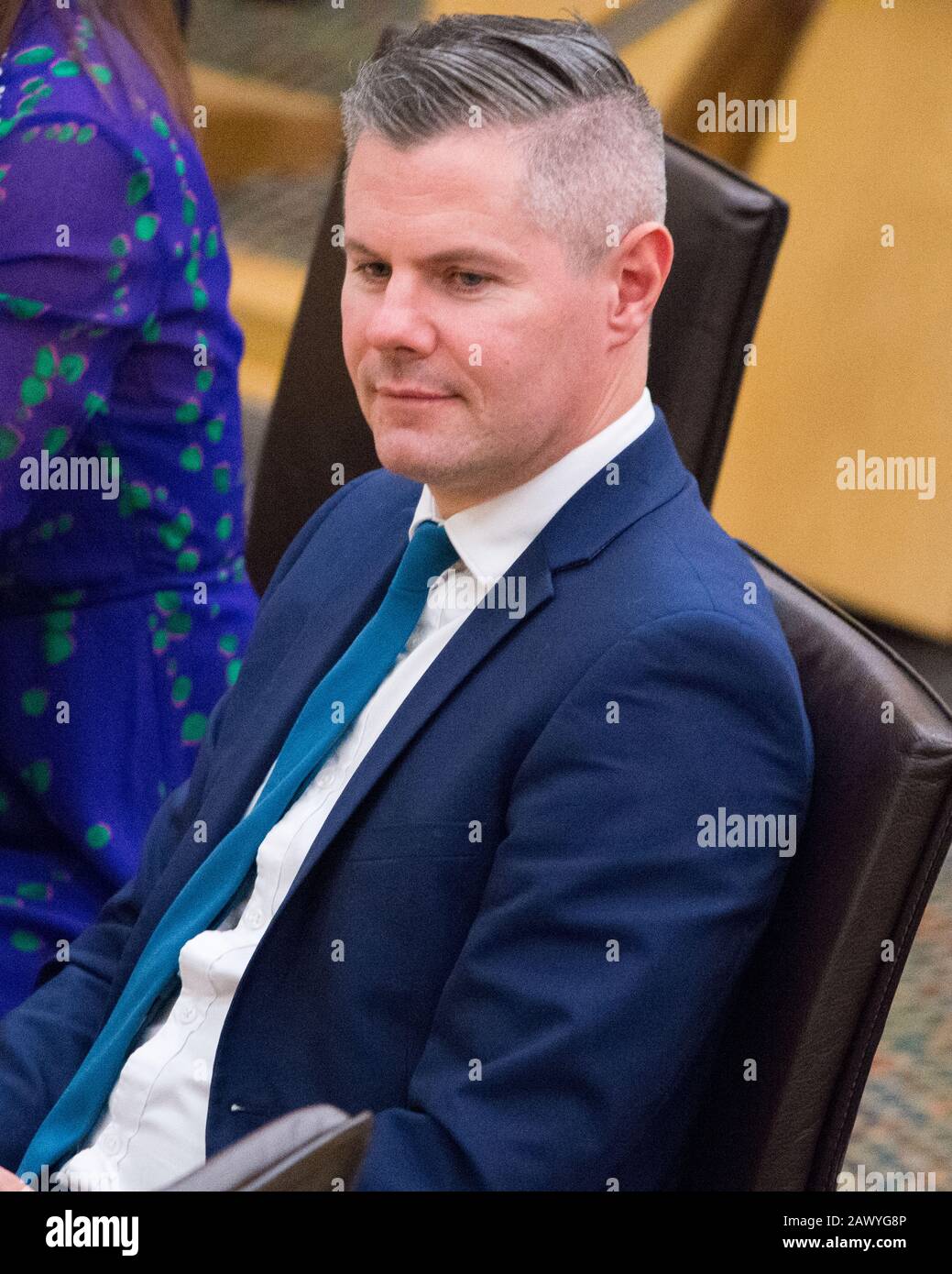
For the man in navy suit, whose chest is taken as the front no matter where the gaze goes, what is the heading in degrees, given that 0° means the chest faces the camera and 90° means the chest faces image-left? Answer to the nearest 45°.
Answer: approximately 45°

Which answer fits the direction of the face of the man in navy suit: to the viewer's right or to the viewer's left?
to the viewer's left
